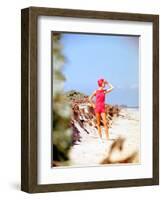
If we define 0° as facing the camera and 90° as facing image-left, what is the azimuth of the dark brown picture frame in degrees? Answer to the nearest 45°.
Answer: approximately 315°
